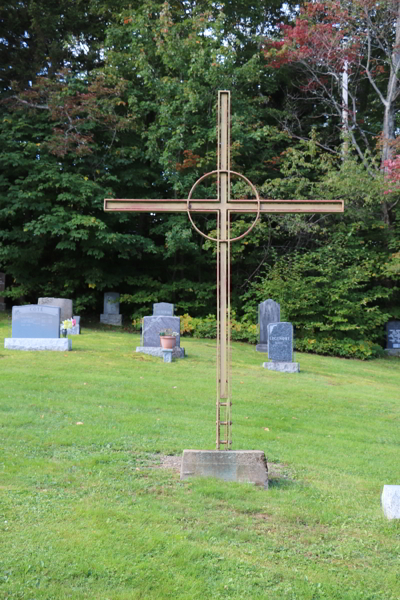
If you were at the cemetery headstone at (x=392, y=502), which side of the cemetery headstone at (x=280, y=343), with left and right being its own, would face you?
front

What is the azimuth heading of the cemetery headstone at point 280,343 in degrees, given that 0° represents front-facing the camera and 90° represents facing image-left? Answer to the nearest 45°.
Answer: approximately 0°

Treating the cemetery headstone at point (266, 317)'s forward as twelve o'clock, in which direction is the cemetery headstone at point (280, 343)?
the cemetery headstone at point (280, 343) is roughly at 12 o'clock from the cemetery headstone at point (266, 317).

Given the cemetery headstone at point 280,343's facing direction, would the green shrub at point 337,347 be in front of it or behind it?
behind

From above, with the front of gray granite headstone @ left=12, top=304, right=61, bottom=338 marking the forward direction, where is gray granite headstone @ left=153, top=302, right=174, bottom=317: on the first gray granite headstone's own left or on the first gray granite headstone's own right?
on the first gray granite headstone's own left

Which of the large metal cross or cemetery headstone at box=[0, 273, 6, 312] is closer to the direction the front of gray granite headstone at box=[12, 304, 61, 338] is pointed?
the large metal cross

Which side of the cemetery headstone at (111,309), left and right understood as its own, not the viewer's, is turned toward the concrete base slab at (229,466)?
front

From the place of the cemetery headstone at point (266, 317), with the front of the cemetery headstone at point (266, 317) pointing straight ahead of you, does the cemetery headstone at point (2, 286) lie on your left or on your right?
on your right

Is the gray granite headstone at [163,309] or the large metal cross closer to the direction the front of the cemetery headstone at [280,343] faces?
the large metal cross

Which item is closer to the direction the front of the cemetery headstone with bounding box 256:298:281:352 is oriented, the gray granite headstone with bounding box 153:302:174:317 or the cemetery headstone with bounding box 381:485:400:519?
the cemetery headstone
